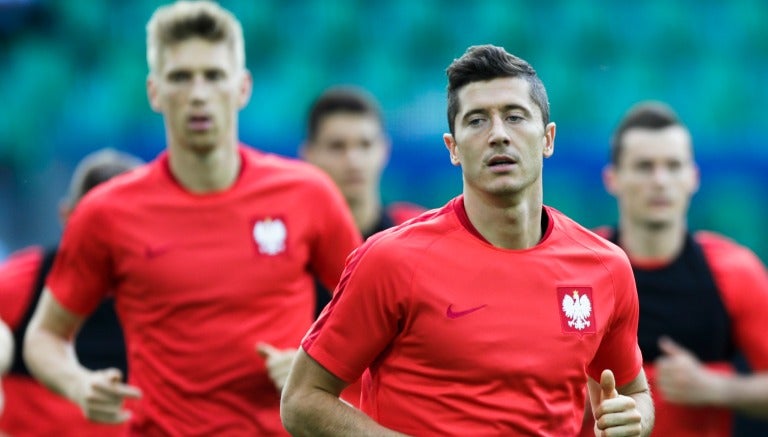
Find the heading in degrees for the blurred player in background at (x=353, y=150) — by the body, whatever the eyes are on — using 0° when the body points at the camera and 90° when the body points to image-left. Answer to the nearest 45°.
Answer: approximately 0°

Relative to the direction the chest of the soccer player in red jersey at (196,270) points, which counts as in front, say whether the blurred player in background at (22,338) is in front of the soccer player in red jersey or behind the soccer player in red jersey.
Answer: behind

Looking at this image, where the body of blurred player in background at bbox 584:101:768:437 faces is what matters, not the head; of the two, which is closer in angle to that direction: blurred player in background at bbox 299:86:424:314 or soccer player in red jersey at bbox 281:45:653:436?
the soccer player in red jersey

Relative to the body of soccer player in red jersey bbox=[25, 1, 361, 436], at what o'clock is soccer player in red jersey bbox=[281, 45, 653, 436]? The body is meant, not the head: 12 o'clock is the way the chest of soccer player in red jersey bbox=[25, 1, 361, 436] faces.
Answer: soccer player in red jersey bbox=[281, 45, 653, 436] is roughly at 11 o'clock from soccer player in red jersey bbox=[25, 1, 361, 436].

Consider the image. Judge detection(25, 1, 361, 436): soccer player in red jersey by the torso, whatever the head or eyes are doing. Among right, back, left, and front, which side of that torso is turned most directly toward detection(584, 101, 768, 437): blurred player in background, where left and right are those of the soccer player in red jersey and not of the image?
left
